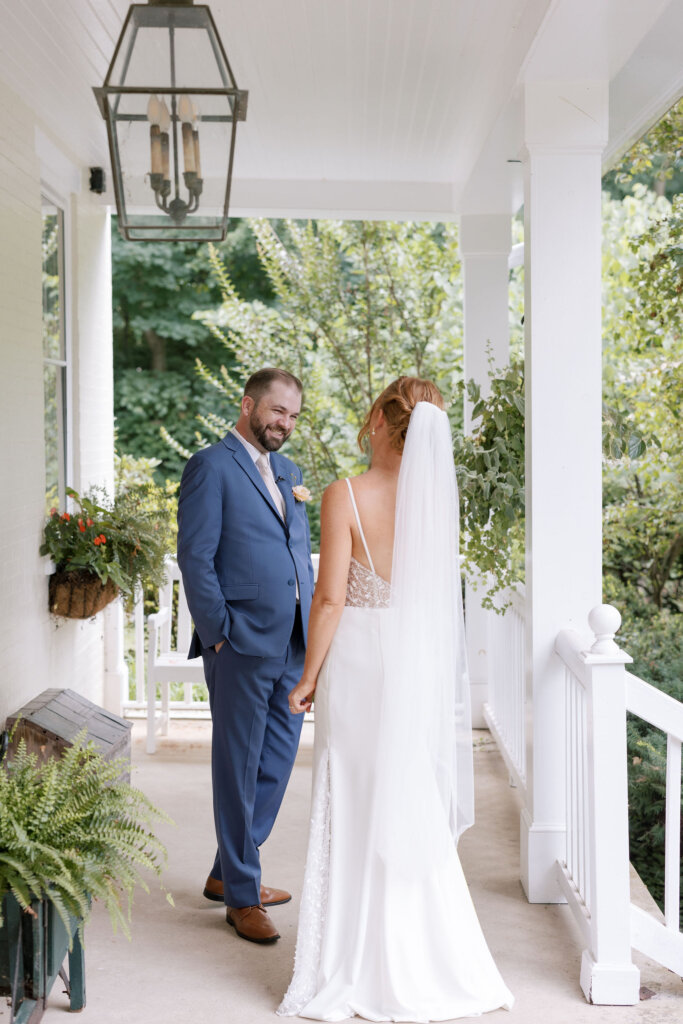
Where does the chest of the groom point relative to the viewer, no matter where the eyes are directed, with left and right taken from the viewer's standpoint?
facing the viewer and to the right of the viewer

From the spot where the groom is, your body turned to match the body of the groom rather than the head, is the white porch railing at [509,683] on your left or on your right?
on your left

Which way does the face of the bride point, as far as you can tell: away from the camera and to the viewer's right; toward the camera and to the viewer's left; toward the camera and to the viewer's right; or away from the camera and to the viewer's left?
away from the camera and to the viewer's left

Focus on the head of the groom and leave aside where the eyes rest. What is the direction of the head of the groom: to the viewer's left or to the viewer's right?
to the viewer's right

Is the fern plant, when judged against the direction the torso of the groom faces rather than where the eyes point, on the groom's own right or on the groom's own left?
on the groom's own right

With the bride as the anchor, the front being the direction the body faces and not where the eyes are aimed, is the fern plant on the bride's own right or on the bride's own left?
on the bride's own left

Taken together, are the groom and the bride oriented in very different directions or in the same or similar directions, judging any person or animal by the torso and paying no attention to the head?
very different directions

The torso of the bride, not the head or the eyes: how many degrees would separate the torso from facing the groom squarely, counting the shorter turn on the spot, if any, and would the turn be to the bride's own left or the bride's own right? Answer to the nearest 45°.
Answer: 0° — they already face them

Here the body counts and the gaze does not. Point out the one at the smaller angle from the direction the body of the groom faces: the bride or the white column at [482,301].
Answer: the bride

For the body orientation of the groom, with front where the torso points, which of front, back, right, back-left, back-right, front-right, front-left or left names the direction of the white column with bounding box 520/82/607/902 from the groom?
front-left

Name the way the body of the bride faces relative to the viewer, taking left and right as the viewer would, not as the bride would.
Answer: facing away from the viewer and to the left of the viewer
